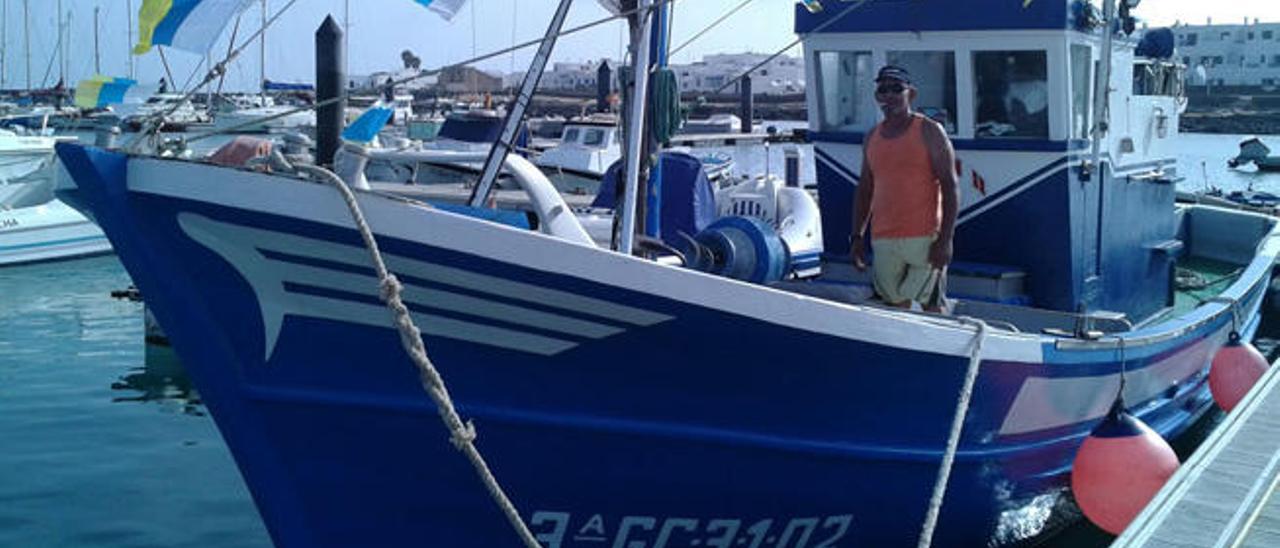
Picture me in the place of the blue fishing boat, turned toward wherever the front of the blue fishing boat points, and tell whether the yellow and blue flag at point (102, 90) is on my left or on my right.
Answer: on my right

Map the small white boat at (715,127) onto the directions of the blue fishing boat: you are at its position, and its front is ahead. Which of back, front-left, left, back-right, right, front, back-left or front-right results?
back-right

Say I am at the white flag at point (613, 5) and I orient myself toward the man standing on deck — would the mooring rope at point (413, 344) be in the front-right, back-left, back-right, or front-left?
back-right

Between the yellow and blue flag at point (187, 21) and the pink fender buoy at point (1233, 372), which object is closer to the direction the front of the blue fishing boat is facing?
the yellow and blue flag
